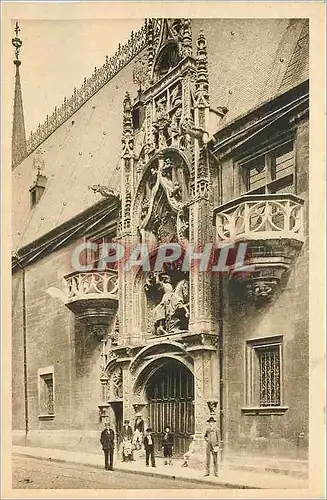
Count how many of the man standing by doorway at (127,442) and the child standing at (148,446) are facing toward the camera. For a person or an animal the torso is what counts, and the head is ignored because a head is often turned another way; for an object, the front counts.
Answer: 2
